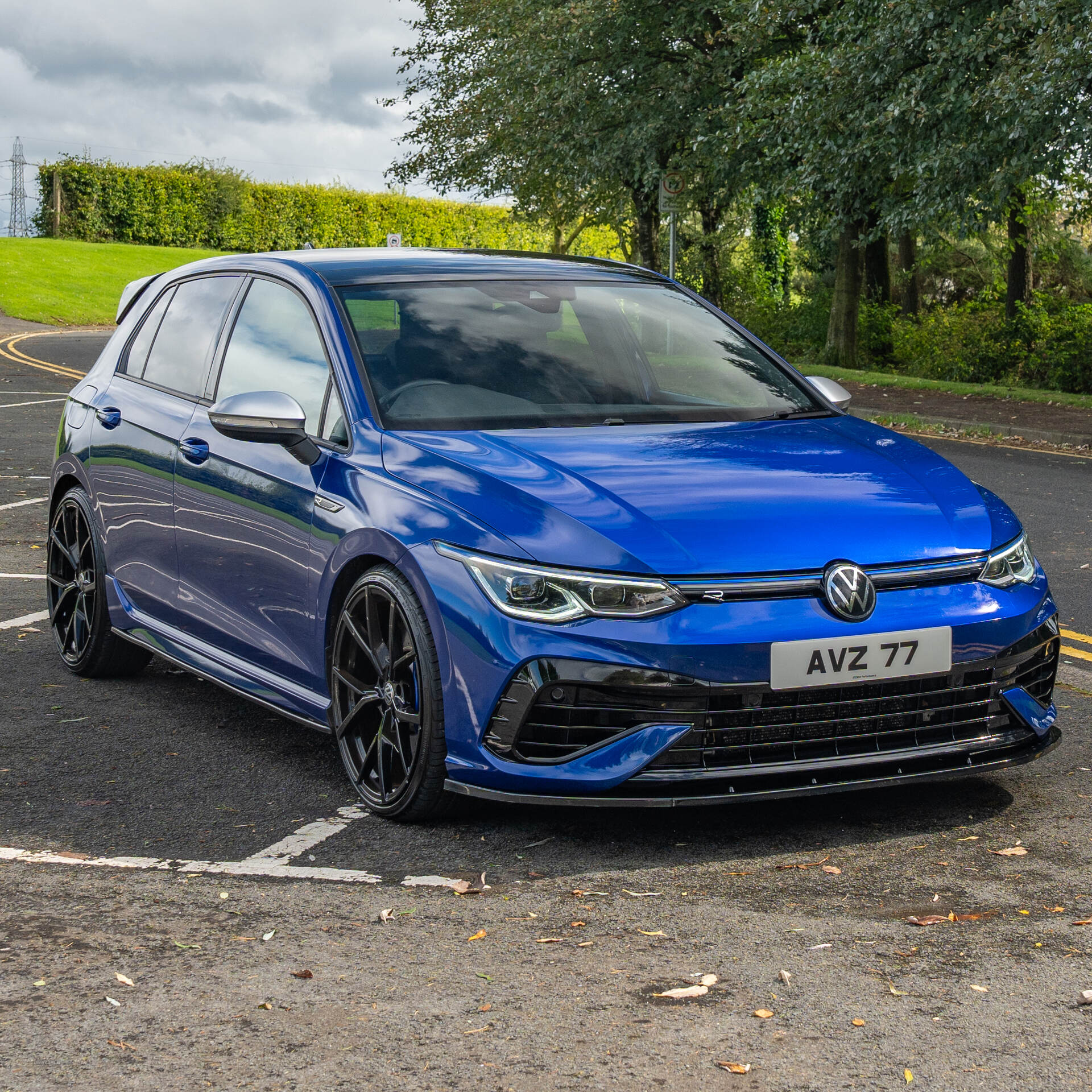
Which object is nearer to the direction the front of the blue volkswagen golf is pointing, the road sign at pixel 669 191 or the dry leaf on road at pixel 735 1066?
the dry leaf on road

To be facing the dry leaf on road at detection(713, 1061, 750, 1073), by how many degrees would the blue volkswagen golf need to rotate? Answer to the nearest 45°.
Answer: approximately 45° to its right

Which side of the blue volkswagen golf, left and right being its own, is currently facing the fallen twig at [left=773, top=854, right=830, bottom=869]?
front

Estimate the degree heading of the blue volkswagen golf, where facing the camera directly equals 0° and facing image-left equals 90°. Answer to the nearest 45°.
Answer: approximately 315°

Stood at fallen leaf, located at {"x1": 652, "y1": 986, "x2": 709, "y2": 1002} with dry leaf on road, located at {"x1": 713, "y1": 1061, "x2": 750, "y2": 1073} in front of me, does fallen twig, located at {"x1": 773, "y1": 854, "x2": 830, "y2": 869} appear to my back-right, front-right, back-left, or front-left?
back-left

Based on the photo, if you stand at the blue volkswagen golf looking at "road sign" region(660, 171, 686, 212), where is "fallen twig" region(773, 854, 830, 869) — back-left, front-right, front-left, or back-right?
back-right

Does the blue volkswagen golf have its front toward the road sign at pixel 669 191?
no

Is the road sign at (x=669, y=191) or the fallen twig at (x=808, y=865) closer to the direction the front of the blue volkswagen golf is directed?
the fallen twig
